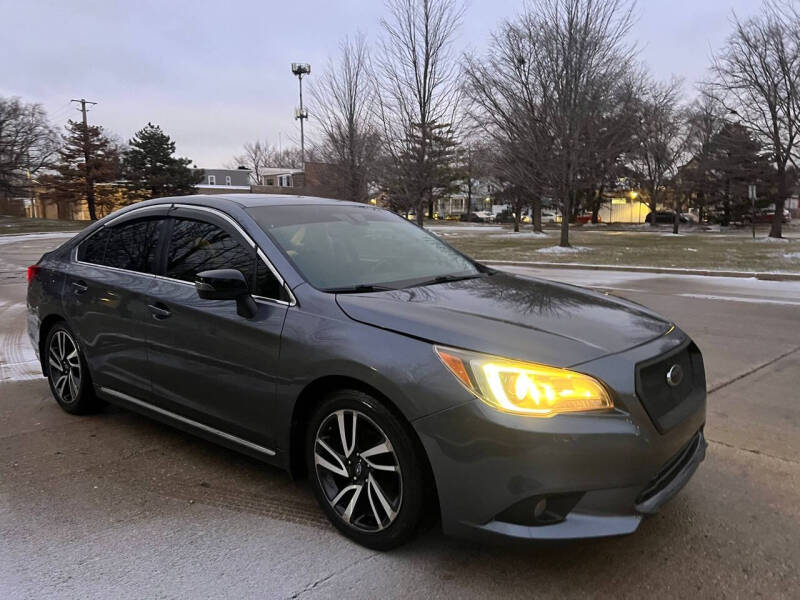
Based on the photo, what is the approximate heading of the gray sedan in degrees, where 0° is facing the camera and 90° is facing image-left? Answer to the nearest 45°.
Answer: approximately 315°

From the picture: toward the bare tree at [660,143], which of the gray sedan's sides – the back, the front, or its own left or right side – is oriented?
left

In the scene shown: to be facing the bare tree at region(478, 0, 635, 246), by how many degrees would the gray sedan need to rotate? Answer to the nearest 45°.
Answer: approximately 135° to its left

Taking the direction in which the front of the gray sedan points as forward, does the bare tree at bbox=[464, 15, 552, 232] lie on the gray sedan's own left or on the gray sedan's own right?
on the gray sedan's own left
